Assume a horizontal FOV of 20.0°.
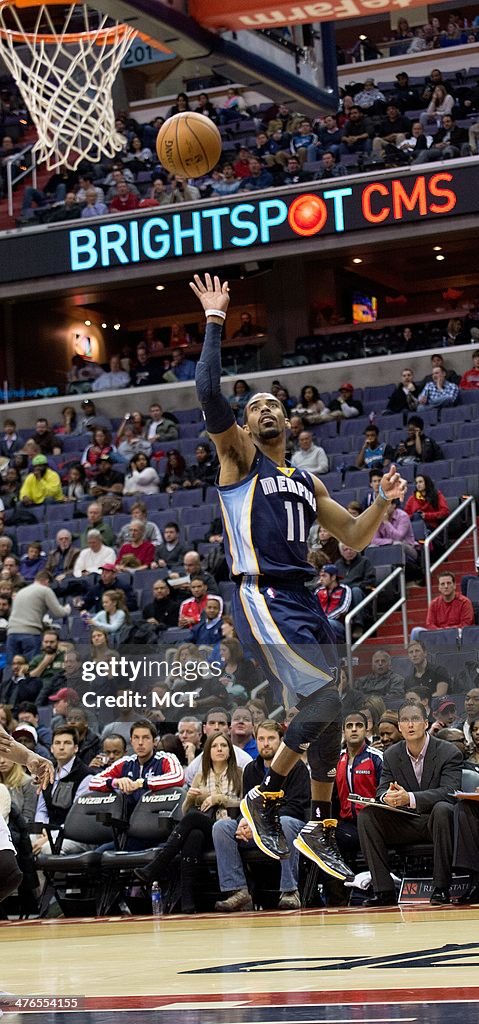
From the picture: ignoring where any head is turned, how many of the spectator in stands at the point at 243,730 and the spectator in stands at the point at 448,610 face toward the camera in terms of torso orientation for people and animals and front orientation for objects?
2

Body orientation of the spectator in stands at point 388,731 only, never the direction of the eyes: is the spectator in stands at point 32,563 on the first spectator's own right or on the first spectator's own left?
on the first spectator's own right

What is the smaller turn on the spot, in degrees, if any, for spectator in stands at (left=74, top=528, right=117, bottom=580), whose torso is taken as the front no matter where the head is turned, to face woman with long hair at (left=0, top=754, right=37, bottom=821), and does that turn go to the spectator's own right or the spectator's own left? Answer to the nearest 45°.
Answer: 0° — they already face them

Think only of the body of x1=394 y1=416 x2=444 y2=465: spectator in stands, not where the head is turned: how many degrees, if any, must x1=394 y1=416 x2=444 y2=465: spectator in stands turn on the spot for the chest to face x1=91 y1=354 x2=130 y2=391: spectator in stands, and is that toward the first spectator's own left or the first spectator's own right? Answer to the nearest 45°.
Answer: approximately 90° to the first spectator's own right
